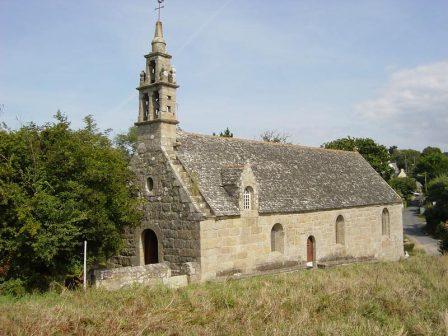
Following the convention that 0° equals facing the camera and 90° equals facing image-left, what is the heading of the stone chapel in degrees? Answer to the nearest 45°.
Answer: approximately 45°

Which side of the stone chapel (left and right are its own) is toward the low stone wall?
front

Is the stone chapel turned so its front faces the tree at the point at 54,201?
yes

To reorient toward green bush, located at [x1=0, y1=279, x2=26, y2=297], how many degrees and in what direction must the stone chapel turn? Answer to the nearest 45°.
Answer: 0° — it already faces it
